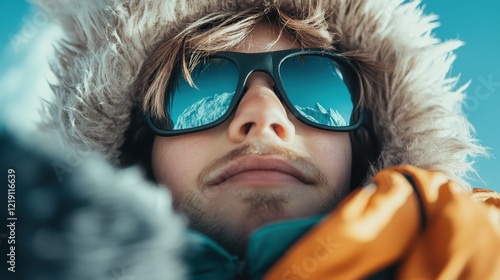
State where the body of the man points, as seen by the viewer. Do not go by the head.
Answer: toward the camera
